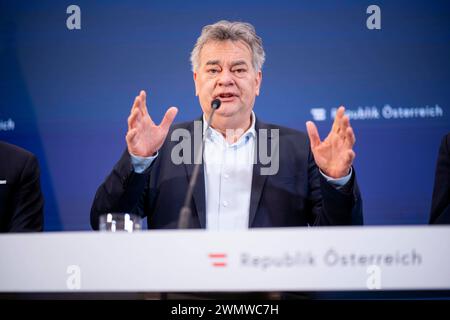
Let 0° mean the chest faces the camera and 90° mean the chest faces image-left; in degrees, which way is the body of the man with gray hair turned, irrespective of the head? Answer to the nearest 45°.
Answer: approximately 0°
